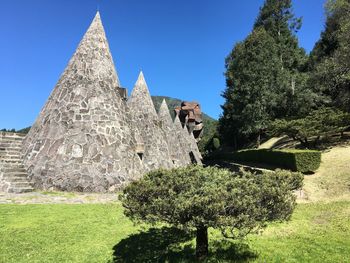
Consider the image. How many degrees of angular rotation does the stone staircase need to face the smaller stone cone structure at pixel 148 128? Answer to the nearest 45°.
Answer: approximately 90° to its left

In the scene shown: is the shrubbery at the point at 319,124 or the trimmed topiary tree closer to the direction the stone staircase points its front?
the trimmed topiary tree

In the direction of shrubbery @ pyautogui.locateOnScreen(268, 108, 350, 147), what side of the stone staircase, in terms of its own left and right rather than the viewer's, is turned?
left

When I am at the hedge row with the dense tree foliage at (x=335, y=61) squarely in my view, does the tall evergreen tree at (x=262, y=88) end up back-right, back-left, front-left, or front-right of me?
front-left

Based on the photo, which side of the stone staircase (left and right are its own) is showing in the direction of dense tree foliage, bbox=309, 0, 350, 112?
left

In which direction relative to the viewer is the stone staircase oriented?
toward the camera

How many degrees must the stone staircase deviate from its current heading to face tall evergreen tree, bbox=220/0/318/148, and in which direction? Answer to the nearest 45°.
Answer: approximately 90° to its left

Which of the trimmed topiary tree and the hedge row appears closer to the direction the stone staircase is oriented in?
the trimmed topiary tree
